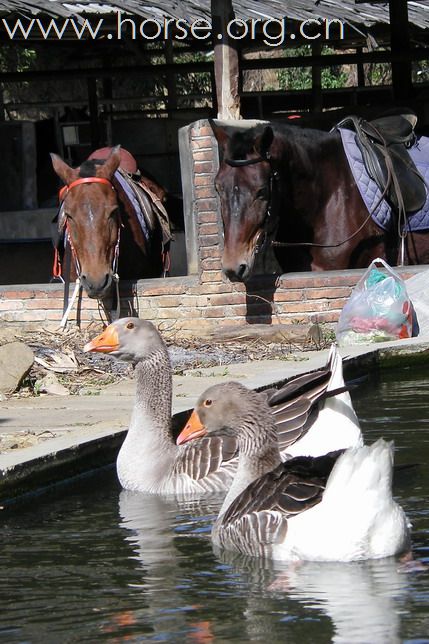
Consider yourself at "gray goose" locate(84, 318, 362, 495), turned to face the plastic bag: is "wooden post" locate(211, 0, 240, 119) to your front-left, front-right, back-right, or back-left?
front-left

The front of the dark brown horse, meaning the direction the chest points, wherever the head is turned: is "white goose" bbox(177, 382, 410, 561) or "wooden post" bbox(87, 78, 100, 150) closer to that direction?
the white goose

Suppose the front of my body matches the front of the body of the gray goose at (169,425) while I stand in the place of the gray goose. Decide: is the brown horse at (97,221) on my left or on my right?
on my right

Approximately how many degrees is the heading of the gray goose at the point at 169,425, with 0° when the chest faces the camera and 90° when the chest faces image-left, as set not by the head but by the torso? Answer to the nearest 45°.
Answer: approximately 90°

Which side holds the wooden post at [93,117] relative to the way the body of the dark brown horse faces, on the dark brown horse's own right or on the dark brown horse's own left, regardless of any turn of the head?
on the dark brown horse's own right

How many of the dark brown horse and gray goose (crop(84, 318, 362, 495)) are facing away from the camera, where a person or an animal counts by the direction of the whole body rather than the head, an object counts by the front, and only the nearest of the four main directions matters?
0

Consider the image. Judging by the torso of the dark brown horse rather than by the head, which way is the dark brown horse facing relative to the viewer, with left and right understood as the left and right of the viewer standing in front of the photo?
facing the viewer and to the left of the viewer

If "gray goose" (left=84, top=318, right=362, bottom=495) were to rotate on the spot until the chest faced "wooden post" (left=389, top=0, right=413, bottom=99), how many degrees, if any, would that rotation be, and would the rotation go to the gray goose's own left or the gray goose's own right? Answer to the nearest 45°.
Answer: approximately 90° to the gray goose's own right
